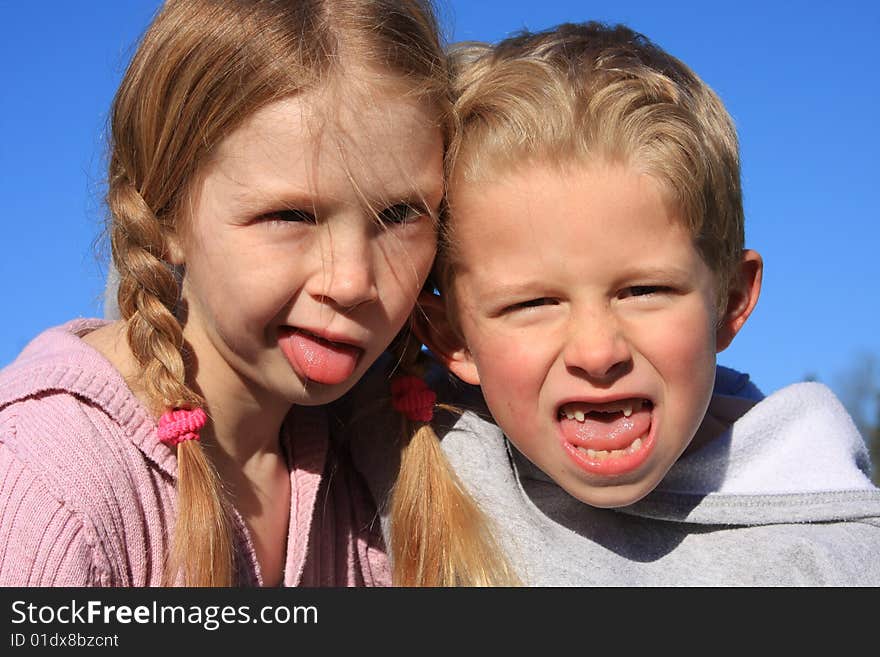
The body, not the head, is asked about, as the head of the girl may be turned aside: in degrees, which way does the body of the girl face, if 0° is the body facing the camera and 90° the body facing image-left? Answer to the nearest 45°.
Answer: approximately 315°

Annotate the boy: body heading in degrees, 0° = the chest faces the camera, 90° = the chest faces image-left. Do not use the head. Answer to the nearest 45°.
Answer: approximately 0°

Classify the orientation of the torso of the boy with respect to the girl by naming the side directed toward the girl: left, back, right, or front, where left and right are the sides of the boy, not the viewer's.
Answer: right

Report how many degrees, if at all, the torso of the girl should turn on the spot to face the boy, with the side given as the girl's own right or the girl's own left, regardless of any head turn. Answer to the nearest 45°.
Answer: approximately 45° to the girl's own left
